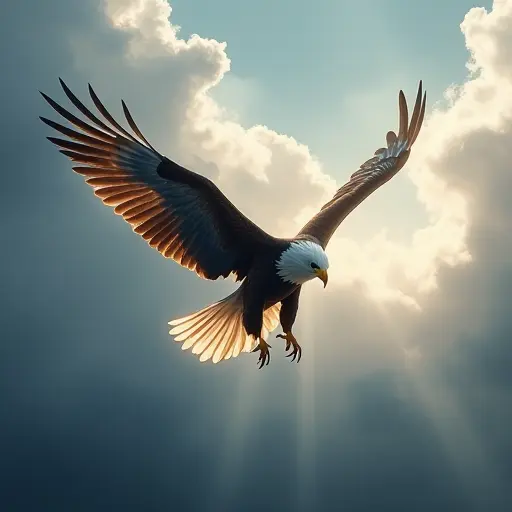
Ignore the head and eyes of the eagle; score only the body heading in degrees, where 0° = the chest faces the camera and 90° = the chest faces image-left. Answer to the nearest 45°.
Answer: approximately 315°
